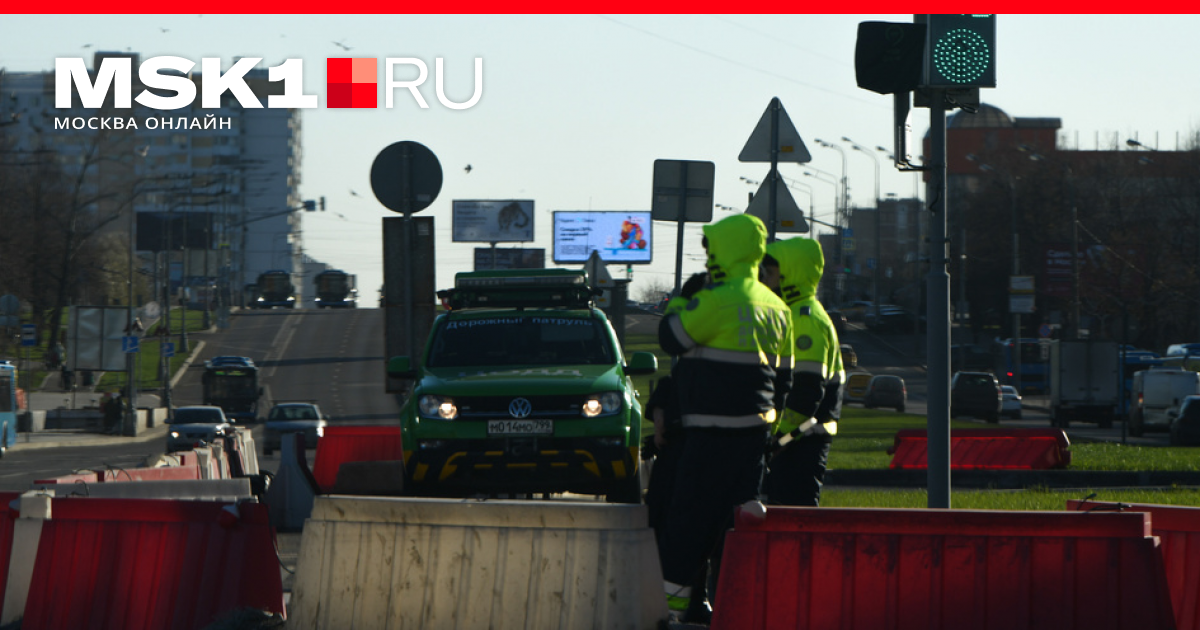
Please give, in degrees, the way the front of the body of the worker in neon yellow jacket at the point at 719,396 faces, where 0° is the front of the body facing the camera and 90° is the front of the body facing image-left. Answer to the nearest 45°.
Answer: approximately 135°

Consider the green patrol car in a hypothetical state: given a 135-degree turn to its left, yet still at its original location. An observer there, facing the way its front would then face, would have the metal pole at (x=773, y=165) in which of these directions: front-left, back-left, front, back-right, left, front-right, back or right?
front

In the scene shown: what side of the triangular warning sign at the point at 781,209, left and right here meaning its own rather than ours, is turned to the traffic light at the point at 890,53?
back

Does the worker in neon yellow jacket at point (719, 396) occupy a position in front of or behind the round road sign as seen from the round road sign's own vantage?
behind

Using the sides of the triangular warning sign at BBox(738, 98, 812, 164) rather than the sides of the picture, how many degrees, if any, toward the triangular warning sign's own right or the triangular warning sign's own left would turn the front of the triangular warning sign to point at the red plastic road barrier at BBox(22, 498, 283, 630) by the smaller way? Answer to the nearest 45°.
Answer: approximately 135° to the triangular warning sign's own left

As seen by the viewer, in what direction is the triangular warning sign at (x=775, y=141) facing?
away from the camera

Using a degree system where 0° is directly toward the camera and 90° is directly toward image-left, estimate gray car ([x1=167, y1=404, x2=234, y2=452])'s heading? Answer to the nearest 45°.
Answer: approximately 0°

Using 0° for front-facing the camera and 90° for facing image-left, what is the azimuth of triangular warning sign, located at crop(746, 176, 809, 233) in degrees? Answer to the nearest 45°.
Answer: approximately 180°

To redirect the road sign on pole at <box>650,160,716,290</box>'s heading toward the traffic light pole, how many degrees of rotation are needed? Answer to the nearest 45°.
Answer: approximately 180°

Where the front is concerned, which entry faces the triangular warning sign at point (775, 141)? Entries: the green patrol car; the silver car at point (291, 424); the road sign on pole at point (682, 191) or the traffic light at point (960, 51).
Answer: the silver car
